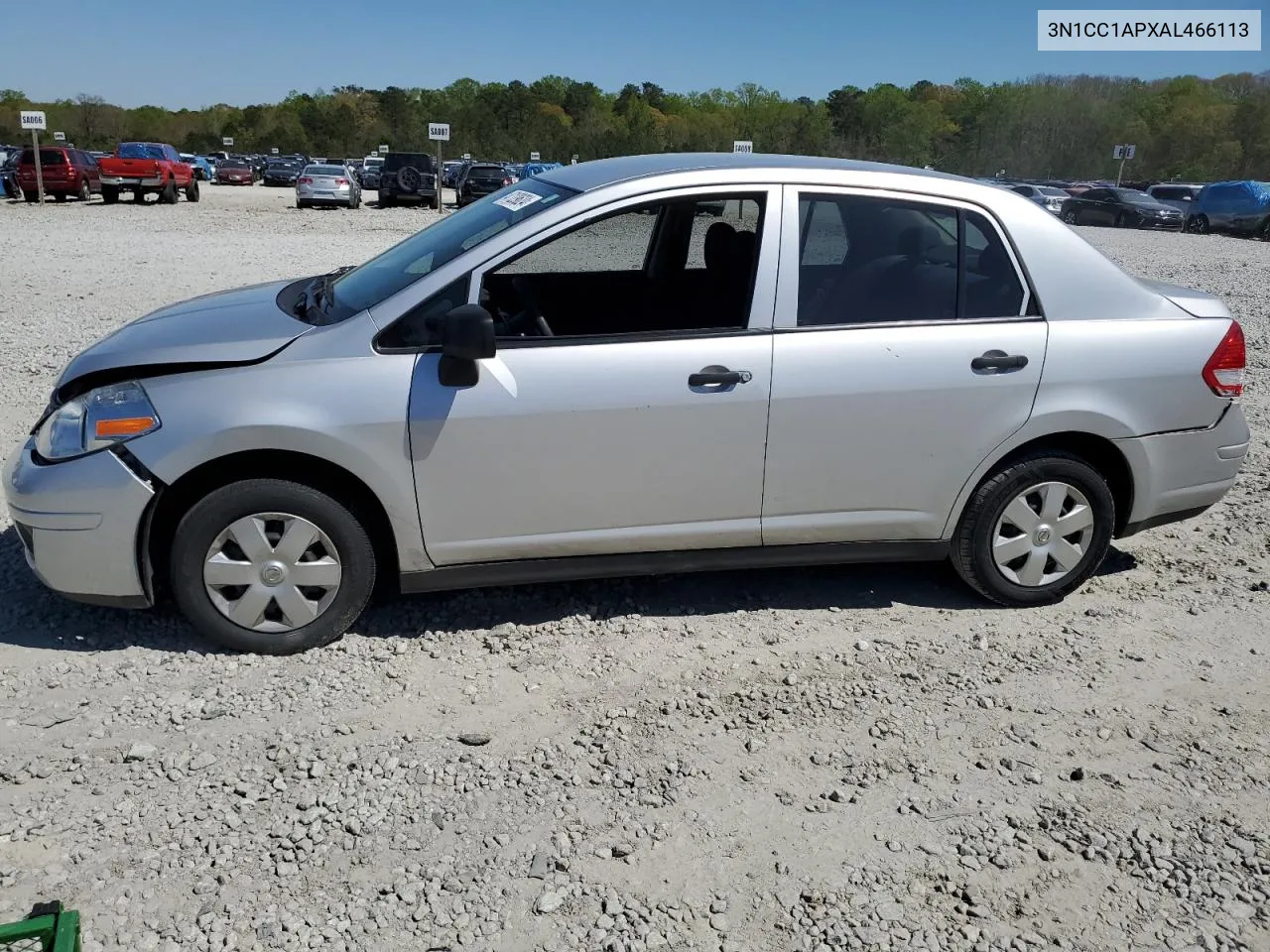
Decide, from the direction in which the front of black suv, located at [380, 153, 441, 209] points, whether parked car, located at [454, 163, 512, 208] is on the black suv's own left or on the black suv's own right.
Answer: on the black suv's own right

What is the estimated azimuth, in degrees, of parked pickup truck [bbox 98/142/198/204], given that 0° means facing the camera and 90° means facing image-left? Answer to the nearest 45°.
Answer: approximately 225°

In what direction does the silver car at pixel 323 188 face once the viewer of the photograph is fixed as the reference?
facing away from the viewer

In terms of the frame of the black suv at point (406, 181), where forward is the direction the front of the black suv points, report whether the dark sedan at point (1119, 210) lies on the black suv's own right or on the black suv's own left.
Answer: on the black suv's own right

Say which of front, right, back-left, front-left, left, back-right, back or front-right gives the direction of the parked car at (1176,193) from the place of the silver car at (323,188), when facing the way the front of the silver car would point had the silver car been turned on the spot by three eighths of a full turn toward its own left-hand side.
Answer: back-left

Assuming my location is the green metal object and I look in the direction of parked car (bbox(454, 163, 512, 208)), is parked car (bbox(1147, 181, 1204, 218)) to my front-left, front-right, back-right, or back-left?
front-right

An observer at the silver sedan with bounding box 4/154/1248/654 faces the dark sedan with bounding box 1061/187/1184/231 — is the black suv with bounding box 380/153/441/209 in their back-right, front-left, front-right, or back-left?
front-left

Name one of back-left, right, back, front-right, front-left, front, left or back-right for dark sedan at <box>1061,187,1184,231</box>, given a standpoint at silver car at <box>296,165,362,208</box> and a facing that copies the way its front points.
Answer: right

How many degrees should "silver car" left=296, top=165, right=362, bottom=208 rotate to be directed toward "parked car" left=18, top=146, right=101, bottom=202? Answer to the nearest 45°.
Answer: approximately 90° to its left

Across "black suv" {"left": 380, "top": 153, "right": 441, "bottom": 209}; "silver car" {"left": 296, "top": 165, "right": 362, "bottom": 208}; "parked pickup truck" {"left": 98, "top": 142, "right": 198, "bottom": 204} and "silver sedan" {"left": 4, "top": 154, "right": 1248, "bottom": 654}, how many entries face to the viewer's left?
1

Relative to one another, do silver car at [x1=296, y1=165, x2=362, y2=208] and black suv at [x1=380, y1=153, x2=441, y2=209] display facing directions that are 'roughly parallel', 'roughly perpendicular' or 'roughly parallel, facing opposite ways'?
roughly parallel

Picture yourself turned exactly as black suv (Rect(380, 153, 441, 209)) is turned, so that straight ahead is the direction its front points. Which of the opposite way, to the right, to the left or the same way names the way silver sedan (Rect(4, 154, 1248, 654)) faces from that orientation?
to the left

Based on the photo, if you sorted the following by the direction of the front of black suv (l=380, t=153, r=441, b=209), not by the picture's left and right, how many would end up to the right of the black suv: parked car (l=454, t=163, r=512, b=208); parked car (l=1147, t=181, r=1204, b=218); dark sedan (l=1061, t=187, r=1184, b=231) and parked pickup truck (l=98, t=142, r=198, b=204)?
3

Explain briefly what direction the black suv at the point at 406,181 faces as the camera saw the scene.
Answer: facing away from the viewer

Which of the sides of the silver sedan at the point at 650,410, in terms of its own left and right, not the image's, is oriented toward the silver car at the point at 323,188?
right

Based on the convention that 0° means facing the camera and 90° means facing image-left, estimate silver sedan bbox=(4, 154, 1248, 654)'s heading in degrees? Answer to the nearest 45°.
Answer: approximately 90°

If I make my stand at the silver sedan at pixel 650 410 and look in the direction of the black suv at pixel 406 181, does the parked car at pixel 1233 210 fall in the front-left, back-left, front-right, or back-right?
front-right

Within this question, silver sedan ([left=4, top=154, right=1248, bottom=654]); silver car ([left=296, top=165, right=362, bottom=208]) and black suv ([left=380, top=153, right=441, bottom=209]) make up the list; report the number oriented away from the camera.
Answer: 2
